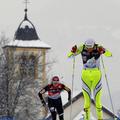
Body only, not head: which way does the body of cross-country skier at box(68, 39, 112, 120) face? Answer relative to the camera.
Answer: toward the camera

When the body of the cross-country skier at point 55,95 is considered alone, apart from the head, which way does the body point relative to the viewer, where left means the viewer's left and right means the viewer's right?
facing the viewer

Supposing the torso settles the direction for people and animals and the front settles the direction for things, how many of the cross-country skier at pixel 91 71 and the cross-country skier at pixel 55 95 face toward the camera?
2
